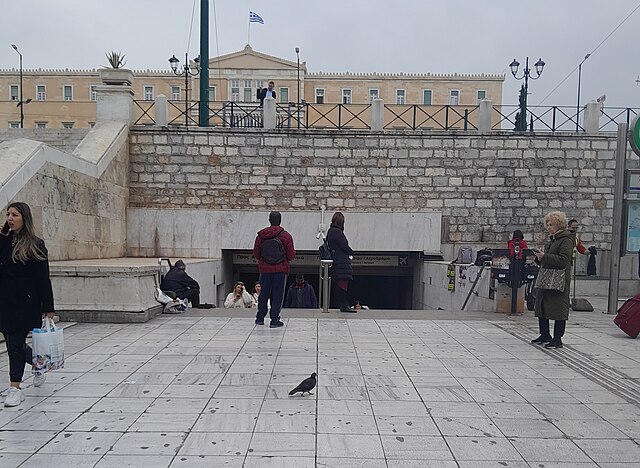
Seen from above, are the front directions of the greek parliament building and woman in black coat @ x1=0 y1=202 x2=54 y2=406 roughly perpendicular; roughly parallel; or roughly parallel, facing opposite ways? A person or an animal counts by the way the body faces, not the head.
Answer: roughly parallel

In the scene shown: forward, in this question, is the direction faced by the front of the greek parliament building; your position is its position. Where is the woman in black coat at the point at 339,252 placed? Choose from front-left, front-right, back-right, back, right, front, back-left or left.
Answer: front

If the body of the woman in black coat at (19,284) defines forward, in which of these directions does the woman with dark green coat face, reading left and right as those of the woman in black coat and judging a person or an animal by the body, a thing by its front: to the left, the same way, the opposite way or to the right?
to the right

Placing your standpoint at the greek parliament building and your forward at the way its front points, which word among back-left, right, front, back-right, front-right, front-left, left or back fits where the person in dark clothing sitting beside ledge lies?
front

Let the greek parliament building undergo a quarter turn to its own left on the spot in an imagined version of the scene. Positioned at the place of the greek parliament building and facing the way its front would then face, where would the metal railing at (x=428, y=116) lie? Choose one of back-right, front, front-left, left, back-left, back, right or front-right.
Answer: right

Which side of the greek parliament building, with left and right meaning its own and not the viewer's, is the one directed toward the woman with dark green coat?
front

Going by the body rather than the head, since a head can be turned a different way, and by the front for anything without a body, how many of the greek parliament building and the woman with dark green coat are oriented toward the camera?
1

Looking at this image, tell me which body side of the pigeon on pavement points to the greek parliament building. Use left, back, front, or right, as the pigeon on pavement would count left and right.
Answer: left

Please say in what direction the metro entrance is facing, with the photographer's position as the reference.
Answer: facing the viewer

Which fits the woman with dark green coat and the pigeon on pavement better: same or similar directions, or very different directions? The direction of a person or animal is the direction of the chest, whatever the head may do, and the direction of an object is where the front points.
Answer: very different directions

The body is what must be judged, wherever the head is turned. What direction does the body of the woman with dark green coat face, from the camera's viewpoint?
to the viewer's left

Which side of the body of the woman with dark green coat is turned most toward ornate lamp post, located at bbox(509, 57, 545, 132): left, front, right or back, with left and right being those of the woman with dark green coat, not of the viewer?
right

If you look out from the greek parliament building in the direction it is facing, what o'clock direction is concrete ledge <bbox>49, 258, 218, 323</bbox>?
The concrete ledge is roughly at 12 o'clock from the greek parliament building.
